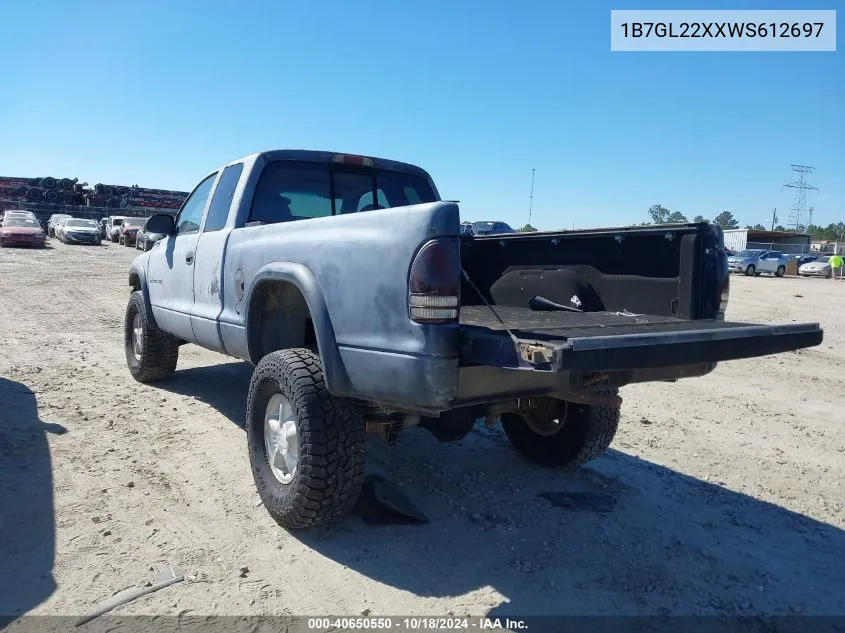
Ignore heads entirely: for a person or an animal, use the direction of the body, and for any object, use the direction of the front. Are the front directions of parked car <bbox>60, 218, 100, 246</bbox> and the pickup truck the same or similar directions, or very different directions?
very different directions

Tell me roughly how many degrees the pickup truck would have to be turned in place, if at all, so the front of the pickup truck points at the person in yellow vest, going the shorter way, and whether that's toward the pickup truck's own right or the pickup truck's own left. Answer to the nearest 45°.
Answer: approximately 90° to the pickup truck's own right

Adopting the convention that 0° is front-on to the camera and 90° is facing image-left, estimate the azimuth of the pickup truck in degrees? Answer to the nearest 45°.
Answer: approximately 135°

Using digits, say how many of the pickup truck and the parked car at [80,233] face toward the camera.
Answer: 1

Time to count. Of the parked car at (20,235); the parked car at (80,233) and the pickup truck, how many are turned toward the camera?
2

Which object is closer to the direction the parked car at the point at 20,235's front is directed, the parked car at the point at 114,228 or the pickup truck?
the pickup truck

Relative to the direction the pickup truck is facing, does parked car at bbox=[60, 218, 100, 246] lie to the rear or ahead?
ahead

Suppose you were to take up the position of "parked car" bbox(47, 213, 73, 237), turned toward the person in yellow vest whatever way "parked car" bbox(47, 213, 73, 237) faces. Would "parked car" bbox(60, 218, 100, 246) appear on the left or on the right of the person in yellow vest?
right

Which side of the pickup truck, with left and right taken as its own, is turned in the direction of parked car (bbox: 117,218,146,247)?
front

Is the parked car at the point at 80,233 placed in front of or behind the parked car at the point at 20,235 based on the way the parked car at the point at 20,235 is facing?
behind

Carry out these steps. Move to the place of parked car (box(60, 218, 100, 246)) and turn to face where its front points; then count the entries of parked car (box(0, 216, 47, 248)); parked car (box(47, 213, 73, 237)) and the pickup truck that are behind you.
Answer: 1

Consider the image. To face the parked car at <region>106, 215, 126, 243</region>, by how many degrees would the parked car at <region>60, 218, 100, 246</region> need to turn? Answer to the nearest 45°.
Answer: approximately 135° to its left
